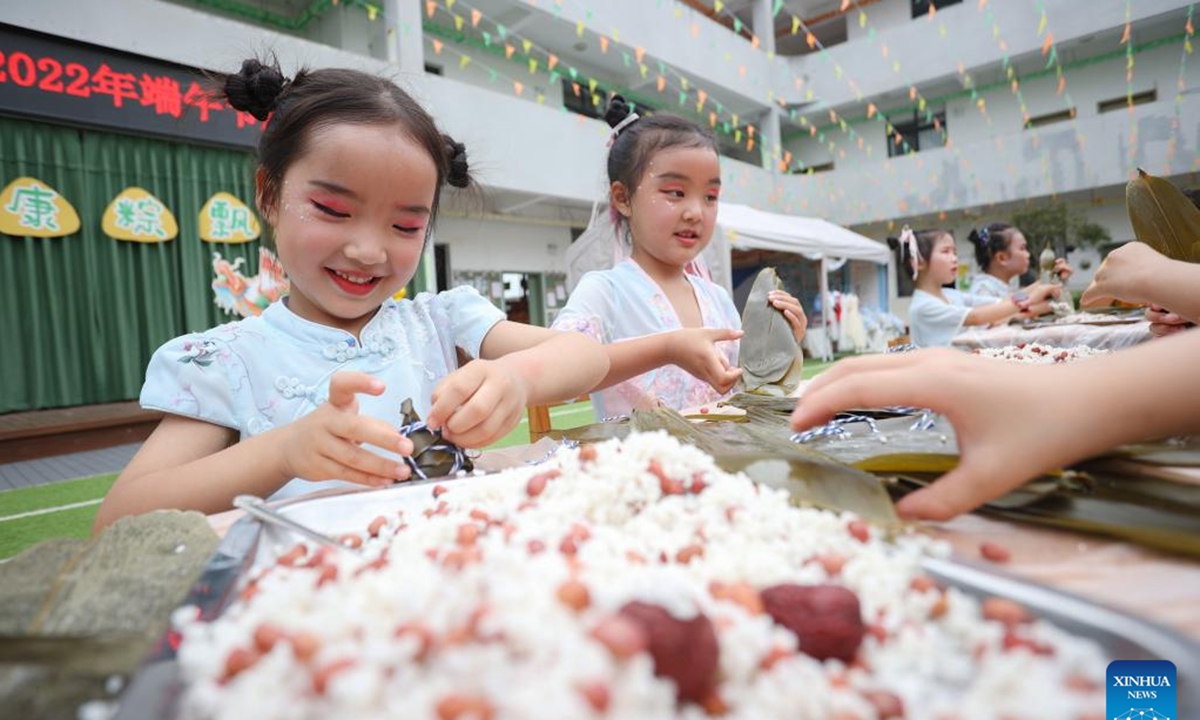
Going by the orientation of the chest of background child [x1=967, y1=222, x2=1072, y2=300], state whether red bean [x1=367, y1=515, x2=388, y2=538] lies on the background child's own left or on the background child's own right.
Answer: on the background child's own right

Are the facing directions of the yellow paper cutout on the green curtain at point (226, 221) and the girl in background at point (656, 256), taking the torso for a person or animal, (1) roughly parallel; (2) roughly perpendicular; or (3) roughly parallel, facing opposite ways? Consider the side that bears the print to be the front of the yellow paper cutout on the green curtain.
roughly parallel

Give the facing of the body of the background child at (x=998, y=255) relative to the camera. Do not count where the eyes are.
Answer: to the viewer's right

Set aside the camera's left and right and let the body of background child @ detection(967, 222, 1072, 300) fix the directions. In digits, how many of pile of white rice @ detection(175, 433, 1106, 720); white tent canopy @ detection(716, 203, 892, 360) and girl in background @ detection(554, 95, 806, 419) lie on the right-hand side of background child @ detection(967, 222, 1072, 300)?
2

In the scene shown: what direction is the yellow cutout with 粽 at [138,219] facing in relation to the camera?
toward the camera

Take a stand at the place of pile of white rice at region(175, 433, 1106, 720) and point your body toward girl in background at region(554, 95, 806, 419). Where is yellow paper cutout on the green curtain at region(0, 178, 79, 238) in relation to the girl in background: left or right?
left

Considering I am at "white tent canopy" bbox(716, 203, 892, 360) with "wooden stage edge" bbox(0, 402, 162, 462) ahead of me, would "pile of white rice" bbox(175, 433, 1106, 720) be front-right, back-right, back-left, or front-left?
front-left

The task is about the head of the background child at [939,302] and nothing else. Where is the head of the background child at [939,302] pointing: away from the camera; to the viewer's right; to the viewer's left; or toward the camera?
to the viewer's right

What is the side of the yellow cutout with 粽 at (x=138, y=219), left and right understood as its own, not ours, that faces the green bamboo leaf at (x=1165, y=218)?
front

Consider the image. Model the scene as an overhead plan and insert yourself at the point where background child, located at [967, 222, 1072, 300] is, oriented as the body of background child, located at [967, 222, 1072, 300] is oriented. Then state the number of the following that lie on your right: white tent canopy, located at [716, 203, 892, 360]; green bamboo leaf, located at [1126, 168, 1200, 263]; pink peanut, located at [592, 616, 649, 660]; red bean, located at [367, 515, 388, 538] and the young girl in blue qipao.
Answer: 4

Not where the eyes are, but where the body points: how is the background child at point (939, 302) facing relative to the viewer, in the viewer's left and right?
facing to the right of the viewer

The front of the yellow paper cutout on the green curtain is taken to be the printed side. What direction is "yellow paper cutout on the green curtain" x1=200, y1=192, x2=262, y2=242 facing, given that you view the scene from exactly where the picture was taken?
facing the viewer

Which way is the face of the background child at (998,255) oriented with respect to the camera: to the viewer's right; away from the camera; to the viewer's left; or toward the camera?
to the viewer's right
